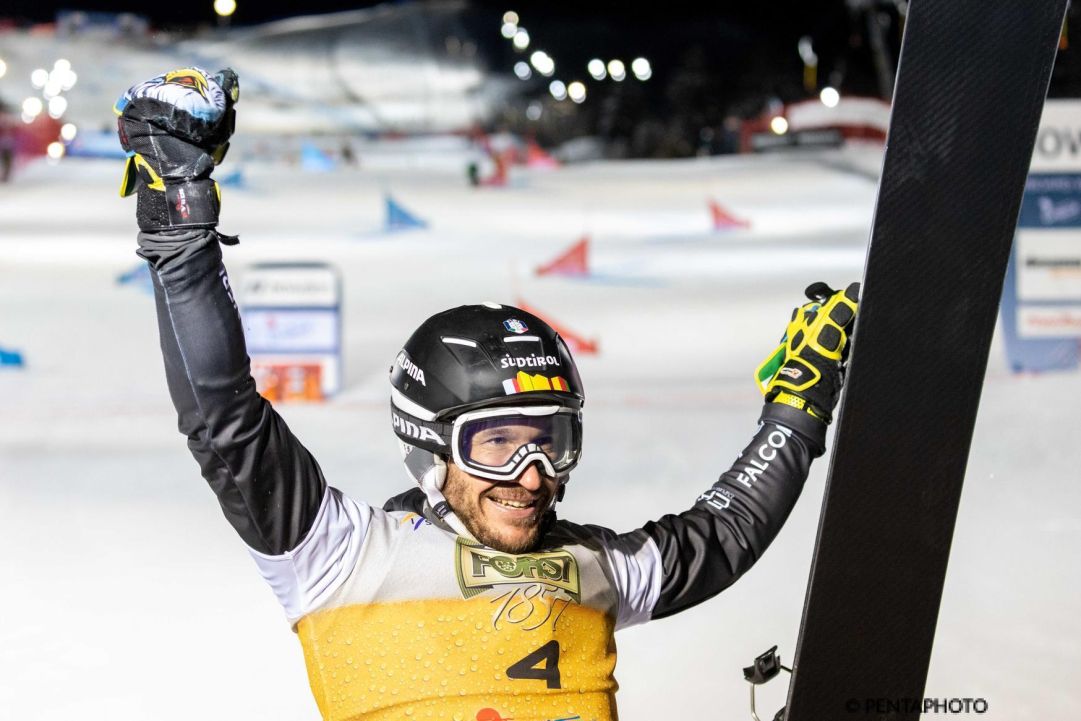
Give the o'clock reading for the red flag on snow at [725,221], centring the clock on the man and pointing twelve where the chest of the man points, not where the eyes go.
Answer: The red flag on snow is roughly at 8 o'clock from the man.

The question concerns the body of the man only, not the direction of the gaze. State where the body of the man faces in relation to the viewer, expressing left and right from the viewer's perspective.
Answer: facing the viewer and to the right of the viewer

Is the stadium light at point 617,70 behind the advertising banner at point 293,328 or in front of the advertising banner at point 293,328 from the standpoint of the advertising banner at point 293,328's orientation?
behind

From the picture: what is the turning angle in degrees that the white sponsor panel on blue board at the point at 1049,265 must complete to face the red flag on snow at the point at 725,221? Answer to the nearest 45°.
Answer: approximately 135° to its right

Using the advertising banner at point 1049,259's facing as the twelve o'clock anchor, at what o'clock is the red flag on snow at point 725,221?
The red flag on snow is roughly at 5 o'clock from the advertising banner.

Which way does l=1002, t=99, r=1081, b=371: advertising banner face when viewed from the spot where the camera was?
facing the viewer

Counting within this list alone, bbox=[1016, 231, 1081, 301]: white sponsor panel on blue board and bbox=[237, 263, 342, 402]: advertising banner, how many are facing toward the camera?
2

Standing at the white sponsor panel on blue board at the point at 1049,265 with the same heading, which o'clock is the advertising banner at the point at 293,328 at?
The advertising banner is roughly at 2 o'clock from the white sponsor panel on blue board.

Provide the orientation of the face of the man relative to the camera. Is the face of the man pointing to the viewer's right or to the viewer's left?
to the viewer's right

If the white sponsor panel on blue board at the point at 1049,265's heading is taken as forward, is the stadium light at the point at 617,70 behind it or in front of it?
behind

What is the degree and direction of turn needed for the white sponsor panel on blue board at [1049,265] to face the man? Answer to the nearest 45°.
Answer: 0° — it already faces them
